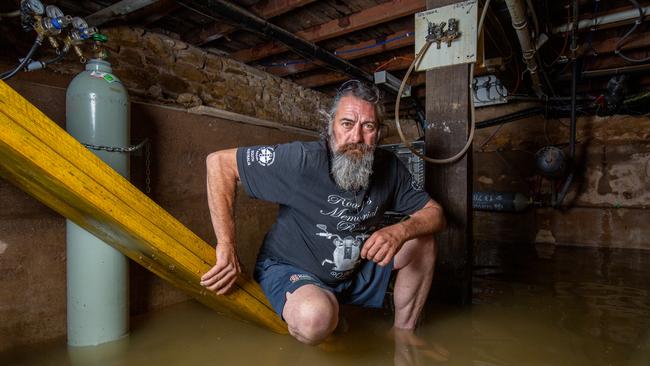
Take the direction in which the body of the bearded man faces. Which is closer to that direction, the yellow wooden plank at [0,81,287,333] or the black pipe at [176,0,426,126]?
the yellow wooden plank

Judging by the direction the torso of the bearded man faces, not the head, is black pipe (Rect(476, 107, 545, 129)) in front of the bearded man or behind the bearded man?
behind

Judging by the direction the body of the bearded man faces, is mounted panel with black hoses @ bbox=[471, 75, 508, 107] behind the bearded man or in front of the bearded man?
behind

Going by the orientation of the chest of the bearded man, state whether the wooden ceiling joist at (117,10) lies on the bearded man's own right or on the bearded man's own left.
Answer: on the bearded man's own right

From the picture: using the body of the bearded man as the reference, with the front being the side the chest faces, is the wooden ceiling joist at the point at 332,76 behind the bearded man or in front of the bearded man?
behind

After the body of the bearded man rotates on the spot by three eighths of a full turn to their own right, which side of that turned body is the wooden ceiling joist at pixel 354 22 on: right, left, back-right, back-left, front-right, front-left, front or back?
front-right

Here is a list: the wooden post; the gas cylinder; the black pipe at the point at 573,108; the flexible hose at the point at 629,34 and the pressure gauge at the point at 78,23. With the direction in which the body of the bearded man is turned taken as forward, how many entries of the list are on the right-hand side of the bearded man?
2

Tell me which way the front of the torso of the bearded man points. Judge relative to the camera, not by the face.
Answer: toward the camera

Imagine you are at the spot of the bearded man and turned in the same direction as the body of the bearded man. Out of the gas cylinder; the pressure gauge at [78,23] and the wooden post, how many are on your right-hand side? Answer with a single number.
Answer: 2

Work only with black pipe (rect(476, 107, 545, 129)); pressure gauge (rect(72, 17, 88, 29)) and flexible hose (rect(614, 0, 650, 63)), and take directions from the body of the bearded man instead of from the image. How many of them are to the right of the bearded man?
1
